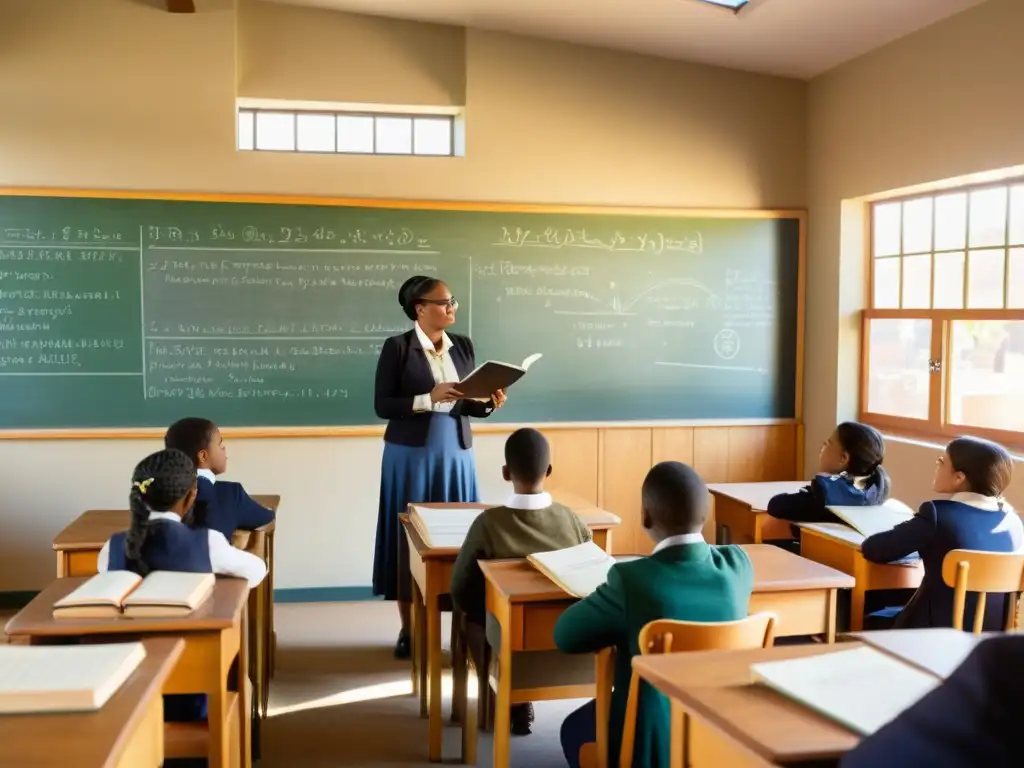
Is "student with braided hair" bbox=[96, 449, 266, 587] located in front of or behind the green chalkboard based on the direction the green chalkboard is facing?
in front

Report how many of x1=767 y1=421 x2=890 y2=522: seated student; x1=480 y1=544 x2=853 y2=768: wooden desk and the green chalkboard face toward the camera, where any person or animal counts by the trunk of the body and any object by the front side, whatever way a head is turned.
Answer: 2

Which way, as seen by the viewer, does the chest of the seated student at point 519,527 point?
away from the camera

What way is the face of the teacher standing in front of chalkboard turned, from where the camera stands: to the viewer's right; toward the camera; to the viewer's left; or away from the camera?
to the viewer's right

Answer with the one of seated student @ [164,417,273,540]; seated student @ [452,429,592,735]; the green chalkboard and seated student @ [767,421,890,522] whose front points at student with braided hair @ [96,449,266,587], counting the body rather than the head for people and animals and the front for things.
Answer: the green chalkboard

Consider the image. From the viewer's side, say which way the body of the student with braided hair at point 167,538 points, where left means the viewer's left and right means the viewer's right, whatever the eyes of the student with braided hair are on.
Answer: facing away from the viewer and to the right of the viewer

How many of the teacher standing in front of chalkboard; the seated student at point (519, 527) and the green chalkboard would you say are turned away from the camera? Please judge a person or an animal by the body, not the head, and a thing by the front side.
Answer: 1

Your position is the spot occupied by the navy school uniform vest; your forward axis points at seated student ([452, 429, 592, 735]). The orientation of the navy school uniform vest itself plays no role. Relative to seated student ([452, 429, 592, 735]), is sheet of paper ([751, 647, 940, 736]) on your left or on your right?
right

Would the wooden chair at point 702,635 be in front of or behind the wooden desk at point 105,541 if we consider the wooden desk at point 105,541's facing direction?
in front

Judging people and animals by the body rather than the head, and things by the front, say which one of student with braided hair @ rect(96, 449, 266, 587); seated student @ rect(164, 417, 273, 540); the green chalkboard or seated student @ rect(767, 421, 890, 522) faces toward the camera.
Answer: the green chalkboard

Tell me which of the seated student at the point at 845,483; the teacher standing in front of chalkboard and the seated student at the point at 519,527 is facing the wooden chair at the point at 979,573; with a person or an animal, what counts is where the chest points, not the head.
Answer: the teacher standing in front of chalkboard

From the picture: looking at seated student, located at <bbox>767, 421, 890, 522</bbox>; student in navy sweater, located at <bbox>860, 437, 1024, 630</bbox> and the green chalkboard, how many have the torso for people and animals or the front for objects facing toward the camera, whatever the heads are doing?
1

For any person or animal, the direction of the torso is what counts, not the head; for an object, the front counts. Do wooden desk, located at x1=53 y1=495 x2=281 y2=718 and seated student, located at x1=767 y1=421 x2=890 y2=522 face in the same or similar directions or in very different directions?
very different directions

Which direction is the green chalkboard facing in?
toward the camera

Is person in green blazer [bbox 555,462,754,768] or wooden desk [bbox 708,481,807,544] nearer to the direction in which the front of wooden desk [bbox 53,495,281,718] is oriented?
the person in green blazer
